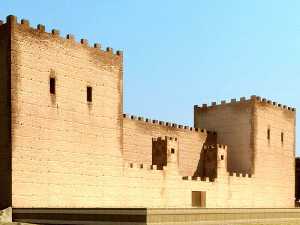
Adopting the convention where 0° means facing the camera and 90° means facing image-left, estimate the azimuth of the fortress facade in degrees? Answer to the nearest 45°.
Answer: approximately 315°

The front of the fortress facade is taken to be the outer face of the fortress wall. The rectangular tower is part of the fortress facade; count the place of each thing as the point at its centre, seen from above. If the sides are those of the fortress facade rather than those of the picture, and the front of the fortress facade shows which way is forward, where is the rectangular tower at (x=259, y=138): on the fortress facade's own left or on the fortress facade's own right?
on the fortress facade's own left
